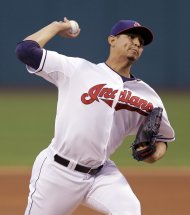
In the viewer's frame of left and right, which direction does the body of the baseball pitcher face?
facing the viewer and to the right of the viewer
